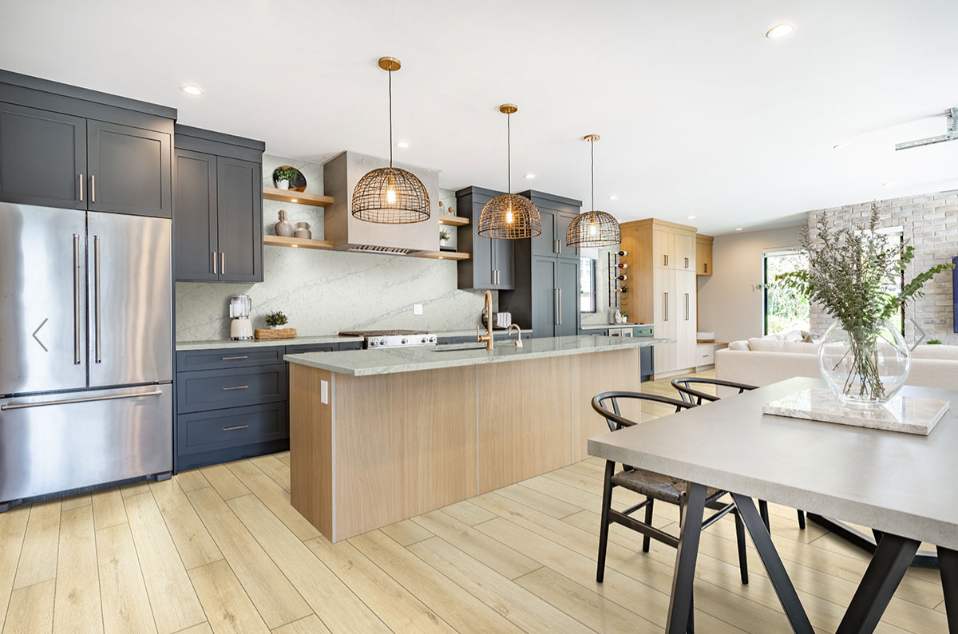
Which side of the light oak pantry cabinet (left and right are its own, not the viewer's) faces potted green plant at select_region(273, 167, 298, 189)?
right

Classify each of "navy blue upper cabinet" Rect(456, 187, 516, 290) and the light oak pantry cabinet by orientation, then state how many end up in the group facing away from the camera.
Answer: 0

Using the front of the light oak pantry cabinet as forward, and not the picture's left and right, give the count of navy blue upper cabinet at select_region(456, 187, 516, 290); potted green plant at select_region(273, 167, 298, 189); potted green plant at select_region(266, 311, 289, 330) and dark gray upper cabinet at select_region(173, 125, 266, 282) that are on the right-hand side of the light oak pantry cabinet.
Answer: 4

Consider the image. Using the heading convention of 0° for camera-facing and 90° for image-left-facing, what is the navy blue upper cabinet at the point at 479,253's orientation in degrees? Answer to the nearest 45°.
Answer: approximately 315°

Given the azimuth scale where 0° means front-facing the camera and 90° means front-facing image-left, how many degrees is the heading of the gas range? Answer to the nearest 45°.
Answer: approximately 315°

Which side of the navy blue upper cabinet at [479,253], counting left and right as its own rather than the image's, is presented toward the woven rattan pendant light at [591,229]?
front

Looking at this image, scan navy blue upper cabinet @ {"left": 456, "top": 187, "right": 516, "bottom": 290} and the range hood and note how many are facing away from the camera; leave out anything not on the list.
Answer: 0

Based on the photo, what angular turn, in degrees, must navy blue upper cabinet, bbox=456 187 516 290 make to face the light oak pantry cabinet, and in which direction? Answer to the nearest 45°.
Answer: approximately 90° to its left

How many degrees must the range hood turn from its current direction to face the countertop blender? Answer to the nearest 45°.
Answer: approximately 135° to its right

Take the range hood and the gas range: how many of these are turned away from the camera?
0

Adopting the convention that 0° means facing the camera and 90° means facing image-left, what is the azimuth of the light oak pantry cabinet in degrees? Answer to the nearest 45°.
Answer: approximately 315°
